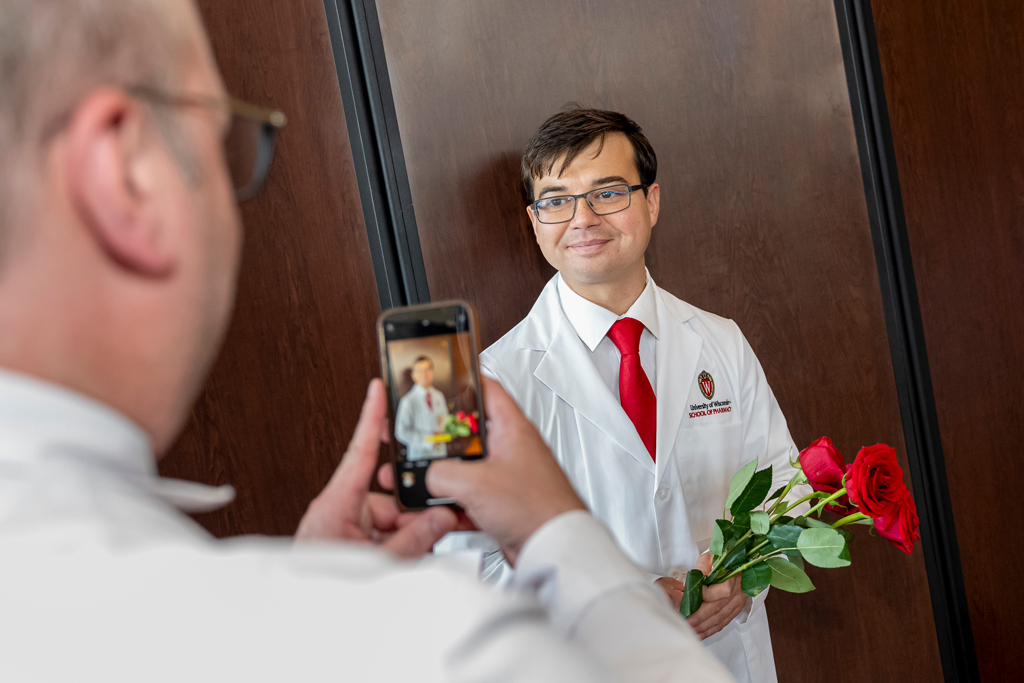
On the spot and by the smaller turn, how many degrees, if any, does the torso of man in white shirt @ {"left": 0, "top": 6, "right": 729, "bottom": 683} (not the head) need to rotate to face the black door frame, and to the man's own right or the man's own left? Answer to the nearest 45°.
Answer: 0° — they already face it

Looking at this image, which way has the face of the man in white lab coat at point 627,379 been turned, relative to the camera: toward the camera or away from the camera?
toward the camera

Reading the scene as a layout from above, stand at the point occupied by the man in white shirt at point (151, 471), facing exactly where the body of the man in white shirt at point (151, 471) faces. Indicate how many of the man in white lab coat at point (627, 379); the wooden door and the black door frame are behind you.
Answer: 0

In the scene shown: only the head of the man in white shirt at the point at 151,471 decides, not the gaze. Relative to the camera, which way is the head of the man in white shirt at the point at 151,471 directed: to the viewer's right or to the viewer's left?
to the viewer's right

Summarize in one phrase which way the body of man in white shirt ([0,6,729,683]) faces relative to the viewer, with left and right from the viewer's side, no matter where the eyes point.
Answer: facing away from the viewer and to the right of the viewer

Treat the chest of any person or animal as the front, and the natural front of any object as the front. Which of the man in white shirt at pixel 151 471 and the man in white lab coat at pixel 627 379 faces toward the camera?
the man in white lab coat at pixel 627 379

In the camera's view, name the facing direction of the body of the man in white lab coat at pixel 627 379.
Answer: toward the camera

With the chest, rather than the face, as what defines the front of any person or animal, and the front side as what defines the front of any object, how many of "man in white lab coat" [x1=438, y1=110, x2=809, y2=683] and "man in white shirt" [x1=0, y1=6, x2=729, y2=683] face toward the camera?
1
